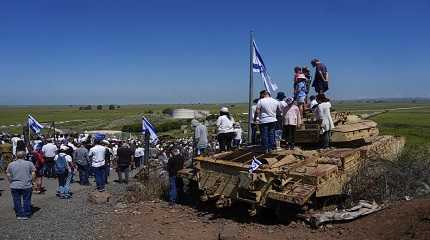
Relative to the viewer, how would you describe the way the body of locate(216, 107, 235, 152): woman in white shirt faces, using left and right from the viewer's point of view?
facing away from the viewer

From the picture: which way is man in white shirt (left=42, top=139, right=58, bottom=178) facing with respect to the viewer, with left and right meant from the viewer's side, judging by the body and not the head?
facing away from the viewer

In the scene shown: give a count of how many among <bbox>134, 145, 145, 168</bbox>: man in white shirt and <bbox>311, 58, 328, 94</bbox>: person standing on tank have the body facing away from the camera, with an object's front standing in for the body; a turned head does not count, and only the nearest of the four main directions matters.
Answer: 1

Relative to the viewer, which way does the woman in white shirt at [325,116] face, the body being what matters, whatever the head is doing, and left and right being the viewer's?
facing away from the viewer and to the left of the viewer

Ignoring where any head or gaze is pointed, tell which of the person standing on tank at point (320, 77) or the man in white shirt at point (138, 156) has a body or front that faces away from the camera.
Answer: the man in white shirt

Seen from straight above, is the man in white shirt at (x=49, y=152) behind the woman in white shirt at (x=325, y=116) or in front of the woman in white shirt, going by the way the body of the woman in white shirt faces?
in front

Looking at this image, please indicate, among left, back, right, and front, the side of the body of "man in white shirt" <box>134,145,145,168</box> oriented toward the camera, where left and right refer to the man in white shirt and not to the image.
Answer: back
